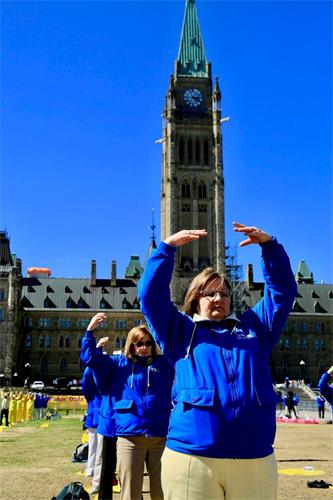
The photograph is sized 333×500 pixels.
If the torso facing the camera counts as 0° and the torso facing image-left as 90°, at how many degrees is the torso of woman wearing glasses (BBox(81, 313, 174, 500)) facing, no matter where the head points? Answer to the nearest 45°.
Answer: approximately 0°

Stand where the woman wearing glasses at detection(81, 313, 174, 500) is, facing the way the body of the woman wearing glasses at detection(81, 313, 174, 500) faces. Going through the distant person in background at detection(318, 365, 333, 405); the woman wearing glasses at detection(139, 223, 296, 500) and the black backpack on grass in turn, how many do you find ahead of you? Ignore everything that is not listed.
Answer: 1

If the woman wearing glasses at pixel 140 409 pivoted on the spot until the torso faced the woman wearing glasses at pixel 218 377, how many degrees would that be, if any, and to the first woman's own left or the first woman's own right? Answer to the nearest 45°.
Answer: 0° — they already face them

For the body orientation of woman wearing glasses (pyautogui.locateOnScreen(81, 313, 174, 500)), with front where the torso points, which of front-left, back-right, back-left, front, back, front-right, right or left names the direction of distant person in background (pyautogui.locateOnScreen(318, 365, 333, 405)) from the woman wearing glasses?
back-left

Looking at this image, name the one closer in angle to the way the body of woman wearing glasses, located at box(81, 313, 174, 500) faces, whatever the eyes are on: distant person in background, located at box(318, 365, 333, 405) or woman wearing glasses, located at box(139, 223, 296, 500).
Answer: the woman wearing glasses

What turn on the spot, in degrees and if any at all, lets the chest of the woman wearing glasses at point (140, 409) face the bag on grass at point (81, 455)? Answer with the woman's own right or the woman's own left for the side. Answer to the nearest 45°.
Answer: approximately 180°

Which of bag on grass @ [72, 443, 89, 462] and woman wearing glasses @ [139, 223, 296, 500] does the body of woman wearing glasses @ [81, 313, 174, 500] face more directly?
the woman wearing glasses
